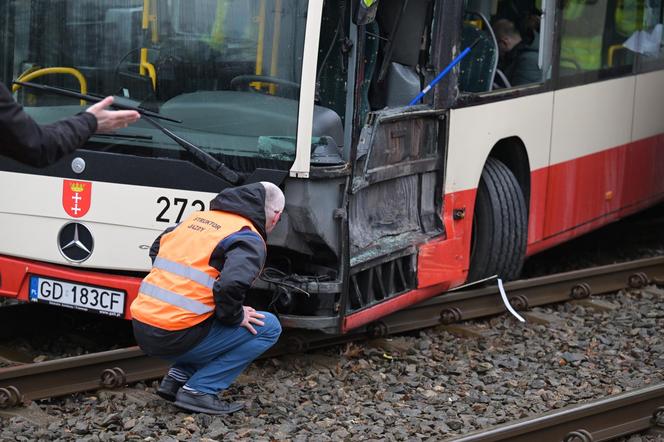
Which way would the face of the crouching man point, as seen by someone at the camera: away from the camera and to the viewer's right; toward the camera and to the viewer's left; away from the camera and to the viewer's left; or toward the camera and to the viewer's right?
away from the camera and to the viewer's right

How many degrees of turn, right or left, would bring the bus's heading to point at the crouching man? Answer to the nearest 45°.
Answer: approximately 45° to its left

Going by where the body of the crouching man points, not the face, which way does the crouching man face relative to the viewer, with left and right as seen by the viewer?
facing away from the viewer and to the right of the viewer

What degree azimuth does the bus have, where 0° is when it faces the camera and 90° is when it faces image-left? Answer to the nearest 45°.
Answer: approximately 45°

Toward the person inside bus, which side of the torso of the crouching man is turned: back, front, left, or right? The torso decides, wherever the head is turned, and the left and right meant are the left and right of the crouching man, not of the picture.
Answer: front

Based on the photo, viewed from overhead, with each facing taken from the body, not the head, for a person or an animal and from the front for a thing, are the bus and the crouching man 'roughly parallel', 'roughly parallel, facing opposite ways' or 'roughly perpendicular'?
roughly parallel, facing opposite ways
